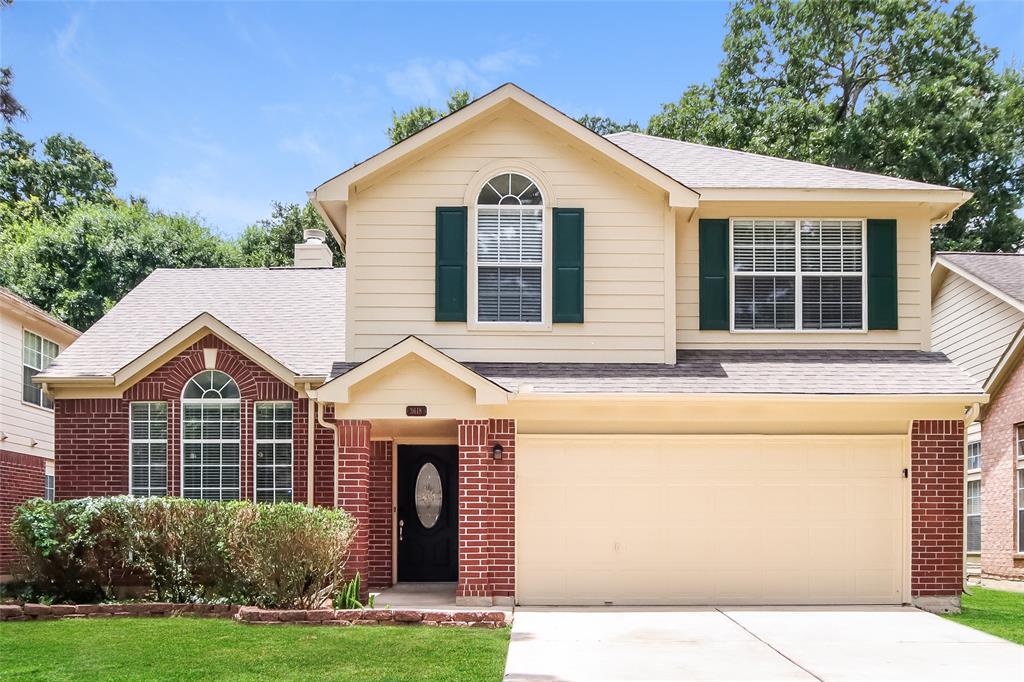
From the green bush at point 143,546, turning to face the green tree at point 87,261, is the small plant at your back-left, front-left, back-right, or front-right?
back-right

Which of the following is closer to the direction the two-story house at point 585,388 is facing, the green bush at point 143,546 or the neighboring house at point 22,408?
the green bush

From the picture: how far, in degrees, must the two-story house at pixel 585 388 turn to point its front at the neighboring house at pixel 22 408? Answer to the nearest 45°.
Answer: approximately 135° to its right

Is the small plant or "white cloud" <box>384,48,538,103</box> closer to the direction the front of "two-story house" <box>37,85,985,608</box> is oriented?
the small plant

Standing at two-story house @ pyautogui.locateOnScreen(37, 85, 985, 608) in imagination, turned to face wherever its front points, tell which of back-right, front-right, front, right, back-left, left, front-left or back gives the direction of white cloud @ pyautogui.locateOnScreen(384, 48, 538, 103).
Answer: back

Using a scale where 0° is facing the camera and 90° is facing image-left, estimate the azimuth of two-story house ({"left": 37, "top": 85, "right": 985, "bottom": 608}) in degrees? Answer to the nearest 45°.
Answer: approximately 0°

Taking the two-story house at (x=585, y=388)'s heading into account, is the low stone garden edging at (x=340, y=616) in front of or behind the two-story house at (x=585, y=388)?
in front
